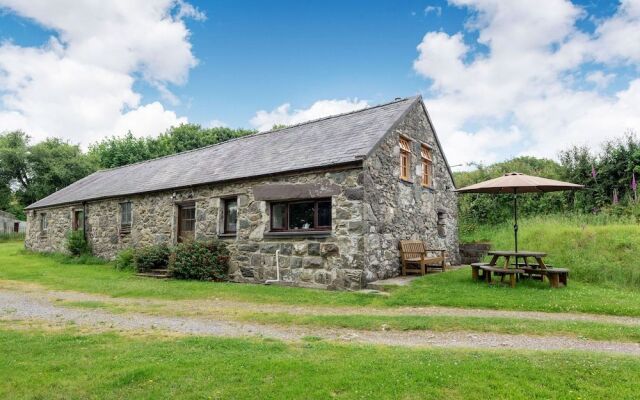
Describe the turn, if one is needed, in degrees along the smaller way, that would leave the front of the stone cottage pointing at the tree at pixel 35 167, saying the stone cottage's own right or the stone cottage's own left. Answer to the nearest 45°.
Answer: approximately 90° to the stone cottage's own right

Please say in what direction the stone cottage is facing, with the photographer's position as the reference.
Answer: facing the viewer and to the left of the viewer

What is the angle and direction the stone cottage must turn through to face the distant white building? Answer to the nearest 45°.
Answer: approximately 90° to its right

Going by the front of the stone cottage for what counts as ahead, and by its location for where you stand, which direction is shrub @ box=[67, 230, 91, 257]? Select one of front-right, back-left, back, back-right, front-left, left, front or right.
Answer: right
